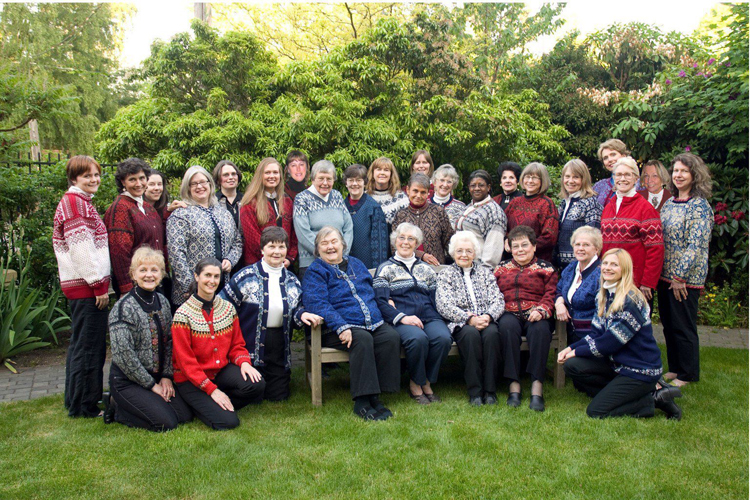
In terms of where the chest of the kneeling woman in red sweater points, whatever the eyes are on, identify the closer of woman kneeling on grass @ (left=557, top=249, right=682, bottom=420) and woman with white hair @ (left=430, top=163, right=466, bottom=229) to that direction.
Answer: the woman kneeling on grass

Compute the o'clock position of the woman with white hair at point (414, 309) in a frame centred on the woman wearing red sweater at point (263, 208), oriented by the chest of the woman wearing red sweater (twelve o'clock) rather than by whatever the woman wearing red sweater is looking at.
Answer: The woman with white hair is roughly at 11 o'clock from the woman wearing red sweater.

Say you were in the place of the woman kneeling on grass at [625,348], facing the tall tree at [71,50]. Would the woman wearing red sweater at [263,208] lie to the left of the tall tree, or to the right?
left

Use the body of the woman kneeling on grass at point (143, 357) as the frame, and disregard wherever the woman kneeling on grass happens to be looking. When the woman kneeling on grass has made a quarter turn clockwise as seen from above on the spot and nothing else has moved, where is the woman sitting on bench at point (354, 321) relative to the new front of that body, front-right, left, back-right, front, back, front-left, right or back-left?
back-left

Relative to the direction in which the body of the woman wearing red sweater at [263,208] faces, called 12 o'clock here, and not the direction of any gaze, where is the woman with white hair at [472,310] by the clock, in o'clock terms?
The woman with white hair is roughly at 11 o'clock from the woman wearing red sweater.

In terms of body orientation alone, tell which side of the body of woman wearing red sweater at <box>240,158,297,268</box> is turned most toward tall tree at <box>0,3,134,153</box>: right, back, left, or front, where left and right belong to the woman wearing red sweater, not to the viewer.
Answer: back

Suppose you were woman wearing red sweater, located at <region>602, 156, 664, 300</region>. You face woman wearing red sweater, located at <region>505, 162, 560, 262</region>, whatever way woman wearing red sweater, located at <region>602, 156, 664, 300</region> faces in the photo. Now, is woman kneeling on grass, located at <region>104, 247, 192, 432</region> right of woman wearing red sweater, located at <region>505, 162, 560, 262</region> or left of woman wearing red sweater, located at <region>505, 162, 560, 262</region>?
left

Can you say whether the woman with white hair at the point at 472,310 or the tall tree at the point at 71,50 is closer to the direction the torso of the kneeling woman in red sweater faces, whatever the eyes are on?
the woman with white hair
